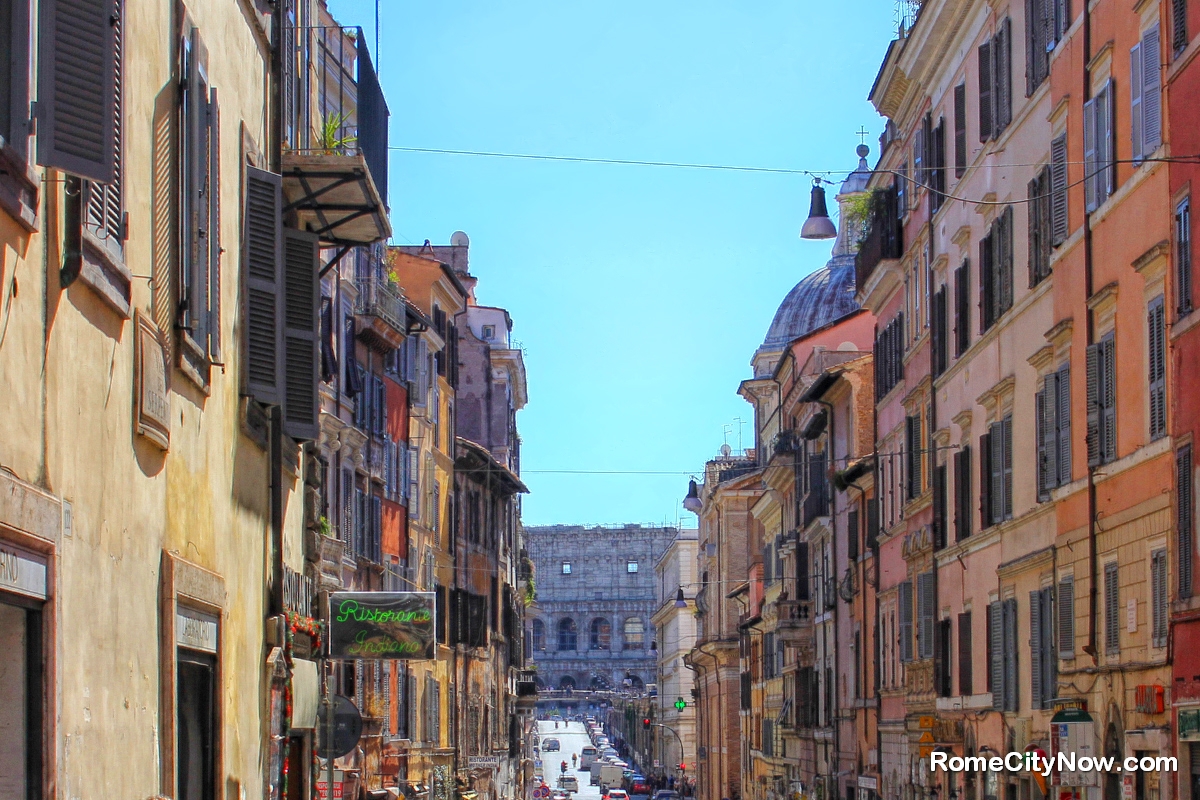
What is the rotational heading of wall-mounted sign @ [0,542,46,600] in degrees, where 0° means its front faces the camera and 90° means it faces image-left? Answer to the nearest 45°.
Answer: approximately 315°

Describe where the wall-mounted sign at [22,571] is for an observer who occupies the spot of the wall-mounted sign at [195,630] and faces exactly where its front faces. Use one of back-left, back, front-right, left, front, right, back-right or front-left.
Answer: front-right

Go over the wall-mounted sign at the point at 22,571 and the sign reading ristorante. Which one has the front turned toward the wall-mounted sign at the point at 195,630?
the sign reading ristorante

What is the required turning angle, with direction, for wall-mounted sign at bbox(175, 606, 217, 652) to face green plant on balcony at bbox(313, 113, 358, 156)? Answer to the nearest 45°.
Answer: approximately 135° to its left

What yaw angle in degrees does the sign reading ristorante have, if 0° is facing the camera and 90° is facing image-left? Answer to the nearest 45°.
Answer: approximately 0°

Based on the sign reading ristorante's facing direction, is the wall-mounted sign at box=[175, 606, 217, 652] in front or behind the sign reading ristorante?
in front

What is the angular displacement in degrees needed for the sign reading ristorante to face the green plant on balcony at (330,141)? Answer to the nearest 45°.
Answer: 0° — it already faces it
